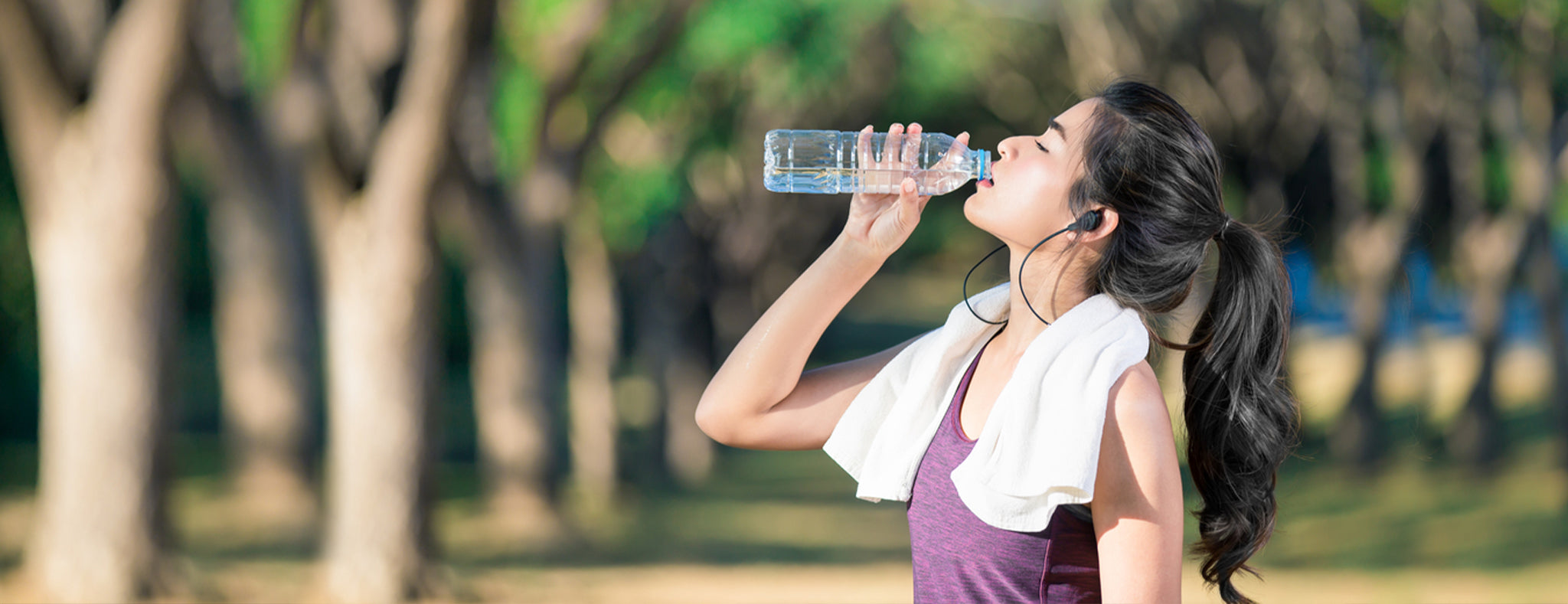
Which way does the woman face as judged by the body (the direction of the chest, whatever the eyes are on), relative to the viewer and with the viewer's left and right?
facing the viewer and to the left of the viewer

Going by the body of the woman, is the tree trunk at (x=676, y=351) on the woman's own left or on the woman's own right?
on the woman's own right

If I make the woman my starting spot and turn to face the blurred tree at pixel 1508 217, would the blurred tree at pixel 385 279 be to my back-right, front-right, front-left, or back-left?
front-left

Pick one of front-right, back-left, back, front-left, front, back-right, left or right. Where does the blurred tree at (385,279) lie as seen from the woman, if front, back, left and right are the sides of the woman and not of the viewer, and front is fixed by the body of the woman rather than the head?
right

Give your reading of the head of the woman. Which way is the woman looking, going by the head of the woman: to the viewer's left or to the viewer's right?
to the viewer's left

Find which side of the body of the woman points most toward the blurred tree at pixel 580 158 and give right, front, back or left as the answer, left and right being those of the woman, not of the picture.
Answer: right

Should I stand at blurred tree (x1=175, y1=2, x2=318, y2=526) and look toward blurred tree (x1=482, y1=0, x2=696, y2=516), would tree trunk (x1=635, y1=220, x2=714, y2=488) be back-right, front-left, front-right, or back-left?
front-left

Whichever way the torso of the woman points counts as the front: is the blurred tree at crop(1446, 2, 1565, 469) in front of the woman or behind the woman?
behind

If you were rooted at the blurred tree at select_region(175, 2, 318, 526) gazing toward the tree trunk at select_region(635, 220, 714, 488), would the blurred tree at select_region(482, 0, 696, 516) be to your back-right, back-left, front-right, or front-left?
front-right

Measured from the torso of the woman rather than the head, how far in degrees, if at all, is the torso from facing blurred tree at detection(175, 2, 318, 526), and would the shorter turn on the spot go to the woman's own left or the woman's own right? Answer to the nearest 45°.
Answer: approximately 90° to the woman's own right
